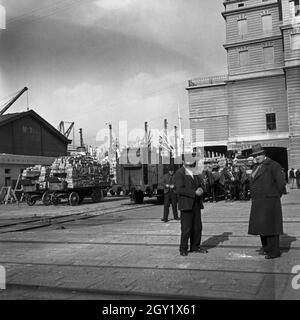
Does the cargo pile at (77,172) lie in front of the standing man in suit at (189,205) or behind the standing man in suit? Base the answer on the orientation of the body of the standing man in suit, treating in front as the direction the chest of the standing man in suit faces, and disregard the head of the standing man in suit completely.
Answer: behind

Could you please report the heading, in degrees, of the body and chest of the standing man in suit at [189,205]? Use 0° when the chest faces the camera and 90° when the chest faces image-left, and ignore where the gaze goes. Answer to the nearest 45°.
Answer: approximately 315°
